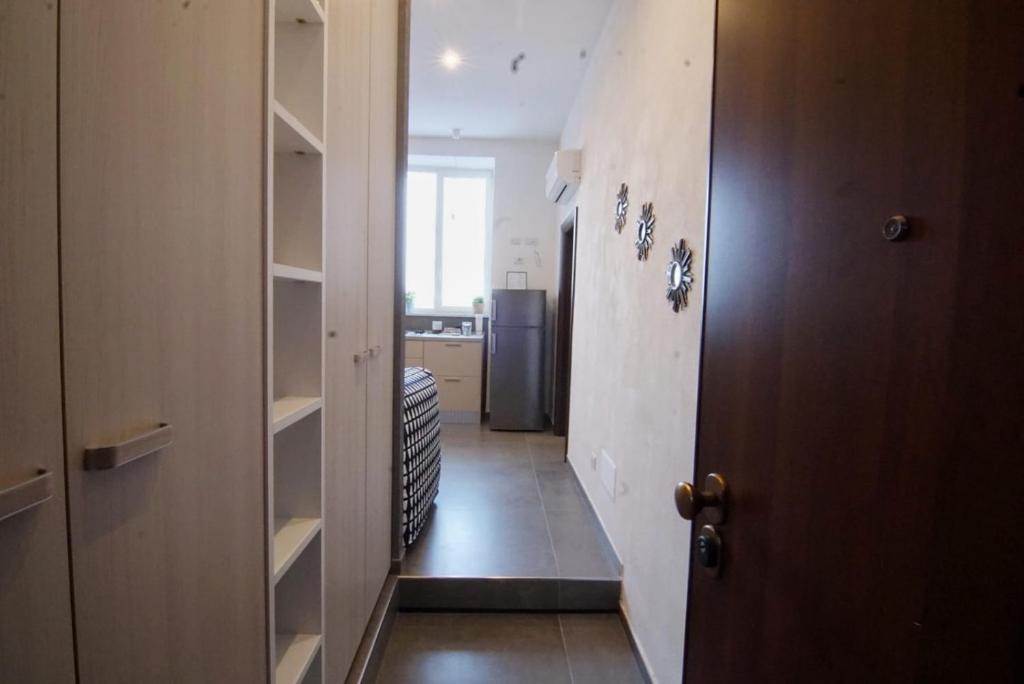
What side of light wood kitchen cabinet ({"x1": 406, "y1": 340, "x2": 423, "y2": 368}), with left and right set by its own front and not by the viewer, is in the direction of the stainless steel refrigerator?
left

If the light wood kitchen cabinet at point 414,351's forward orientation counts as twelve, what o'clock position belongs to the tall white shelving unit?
The tall white shelving unit is roughly at 12 o'clock from the light wood kitchen cabinet.

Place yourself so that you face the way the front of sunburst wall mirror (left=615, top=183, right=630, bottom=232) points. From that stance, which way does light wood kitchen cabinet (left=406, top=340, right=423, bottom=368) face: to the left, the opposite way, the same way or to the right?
to the left

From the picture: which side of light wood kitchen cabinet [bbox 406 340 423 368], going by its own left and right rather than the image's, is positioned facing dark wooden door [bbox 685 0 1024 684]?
front

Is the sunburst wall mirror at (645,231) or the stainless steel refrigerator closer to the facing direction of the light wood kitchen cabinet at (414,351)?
the sunburst wall mirror

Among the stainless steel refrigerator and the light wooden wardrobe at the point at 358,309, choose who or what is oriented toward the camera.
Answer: the stainless steel refrigerator

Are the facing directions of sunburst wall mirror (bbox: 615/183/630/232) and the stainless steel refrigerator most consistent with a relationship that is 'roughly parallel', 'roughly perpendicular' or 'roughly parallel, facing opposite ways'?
roughly perpendicular

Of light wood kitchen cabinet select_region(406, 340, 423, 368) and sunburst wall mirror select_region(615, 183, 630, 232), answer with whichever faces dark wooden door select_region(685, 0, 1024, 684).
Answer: the light wood kitchen cabinet

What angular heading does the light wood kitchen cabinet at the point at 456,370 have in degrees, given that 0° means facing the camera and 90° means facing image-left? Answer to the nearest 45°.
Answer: approximately 0°

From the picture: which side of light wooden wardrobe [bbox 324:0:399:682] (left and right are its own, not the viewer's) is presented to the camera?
right

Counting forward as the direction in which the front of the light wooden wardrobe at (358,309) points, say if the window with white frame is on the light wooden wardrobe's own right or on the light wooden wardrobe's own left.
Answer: on the light wooden wardrobe's own left

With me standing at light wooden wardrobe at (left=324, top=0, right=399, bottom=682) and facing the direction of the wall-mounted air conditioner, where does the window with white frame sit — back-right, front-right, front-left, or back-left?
front-left

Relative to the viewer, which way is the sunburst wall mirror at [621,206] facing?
to the viewer's left

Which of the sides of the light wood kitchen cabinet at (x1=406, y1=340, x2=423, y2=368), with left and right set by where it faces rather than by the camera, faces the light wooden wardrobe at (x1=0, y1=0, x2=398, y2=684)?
front

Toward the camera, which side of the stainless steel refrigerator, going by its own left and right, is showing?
front

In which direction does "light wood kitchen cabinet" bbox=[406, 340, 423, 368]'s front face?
toward the camera
